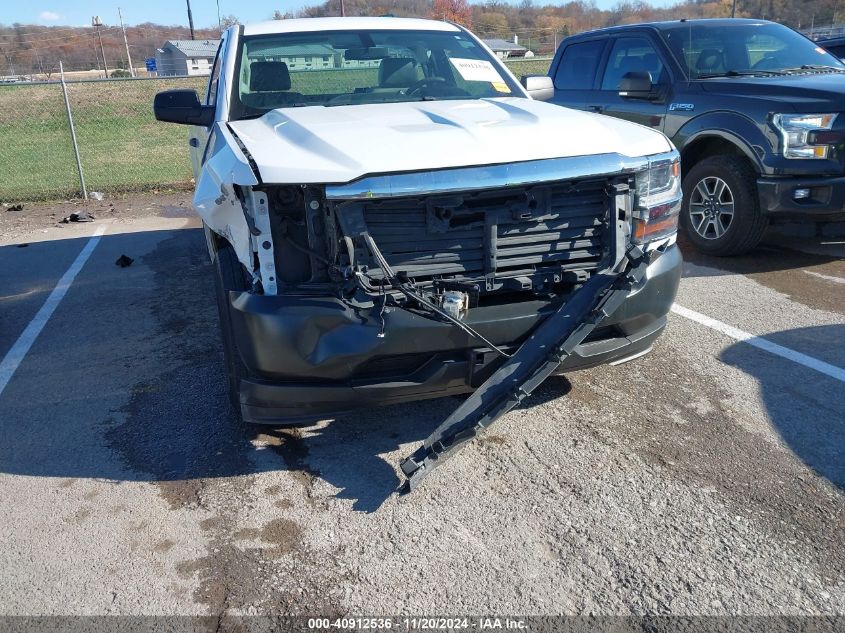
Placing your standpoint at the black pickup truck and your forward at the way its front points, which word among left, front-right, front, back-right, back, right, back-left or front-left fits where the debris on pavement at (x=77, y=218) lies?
back-right

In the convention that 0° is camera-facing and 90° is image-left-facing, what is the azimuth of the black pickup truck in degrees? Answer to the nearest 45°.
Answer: approximately 315°

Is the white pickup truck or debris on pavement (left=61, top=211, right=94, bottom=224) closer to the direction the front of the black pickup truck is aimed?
the white pickup truck

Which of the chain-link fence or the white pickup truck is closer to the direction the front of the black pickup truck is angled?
the white pickup truck

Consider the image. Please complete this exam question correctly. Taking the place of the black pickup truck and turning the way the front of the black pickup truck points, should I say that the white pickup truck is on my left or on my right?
on my right

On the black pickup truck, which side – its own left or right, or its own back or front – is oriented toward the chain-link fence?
back
